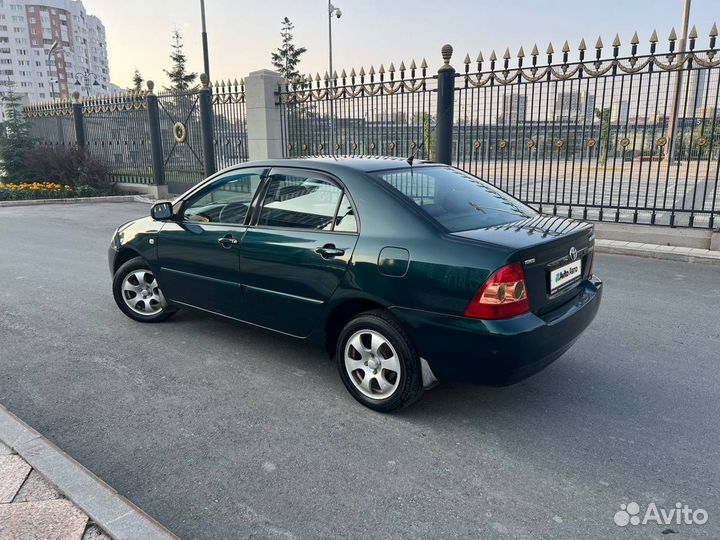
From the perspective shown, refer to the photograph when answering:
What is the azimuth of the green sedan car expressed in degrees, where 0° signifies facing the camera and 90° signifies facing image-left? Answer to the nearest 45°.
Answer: approximately 135°

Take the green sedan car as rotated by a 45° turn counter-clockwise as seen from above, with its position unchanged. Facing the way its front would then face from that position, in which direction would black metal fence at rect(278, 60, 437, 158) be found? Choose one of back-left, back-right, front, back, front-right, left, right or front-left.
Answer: right

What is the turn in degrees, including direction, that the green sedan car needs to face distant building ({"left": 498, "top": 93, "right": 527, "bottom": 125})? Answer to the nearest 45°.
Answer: approximately 45° to its right

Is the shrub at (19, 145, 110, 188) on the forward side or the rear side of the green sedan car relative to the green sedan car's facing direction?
on the forward side

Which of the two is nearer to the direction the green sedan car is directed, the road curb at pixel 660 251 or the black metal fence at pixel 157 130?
the black metal fence

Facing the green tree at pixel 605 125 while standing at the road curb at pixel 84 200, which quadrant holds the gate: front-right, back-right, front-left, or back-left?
front-left

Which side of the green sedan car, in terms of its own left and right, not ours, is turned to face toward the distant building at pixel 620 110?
right

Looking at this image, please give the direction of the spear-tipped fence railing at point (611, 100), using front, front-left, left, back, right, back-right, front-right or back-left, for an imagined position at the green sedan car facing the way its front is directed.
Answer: right

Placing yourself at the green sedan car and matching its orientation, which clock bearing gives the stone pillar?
The stone pillar is roughly at 1 o'clock from the green sedan car.

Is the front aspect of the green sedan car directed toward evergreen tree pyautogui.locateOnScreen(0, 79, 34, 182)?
yes

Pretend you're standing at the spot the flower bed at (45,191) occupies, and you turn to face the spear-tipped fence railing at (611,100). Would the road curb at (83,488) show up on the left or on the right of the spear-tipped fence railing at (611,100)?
right

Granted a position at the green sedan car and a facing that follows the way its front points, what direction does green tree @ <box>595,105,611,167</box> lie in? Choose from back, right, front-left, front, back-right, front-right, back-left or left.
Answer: right

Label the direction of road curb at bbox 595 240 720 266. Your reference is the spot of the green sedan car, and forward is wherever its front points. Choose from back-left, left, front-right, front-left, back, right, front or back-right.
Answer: right

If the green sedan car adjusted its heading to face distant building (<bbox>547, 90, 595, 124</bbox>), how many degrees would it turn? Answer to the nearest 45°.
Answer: approximately 90° to its right

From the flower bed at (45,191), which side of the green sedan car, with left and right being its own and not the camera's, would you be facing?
front
